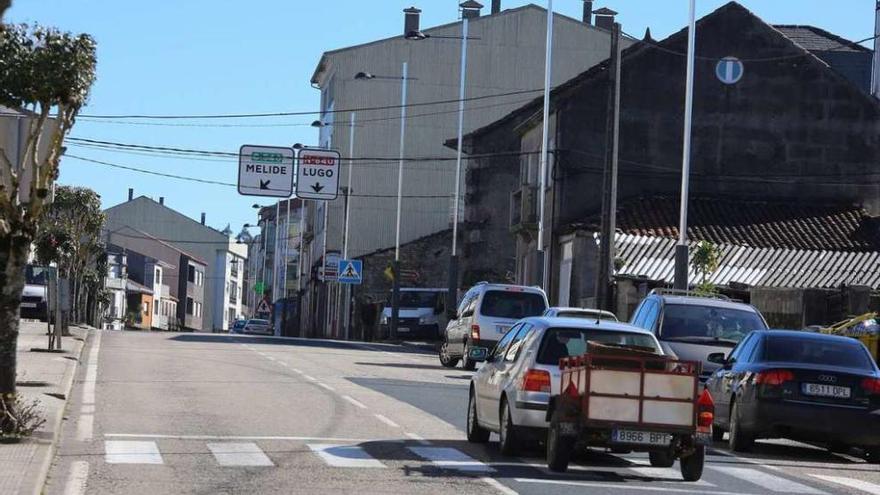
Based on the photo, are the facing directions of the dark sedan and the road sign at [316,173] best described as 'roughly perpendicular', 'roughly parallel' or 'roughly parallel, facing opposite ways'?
roughly parallel, facing opposite ways

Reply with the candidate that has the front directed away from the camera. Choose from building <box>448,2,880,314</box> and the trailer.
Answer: the trailer

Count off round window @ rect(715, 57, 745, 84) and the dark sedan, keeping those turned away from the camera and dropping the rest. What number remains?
1

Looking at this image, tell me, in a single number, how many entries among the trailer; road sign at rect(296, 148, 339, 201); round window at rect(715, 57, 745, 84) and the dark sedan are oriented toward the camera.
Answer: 2

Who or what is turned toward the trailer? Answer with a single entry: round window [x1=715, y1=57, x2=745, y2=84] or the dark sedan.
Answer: the round window

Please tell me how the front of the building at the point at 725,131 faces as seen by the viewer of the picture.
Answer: facing the viewer and to the left of the viewer

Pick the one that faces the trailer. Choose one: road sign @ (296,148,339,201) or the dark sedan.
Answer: the road sign

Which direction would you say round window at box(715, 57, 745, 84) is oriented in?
toward the camera

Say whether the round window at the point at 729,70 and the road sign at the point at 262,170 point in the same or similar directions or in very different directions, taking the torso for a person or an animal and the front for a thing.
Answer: same or similar directions

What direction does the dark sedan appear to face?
away from the camera

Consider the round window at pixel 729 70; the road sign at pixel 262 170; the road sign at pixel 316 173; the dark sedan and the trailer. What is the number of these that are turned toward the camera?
3

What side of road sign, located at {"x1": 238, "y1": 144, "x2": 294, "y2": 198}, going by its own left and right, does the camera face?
front

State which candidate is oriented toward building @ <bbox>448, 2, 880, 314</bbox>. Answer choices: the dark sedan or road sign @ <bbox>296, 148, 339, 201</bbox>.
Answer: the dark sedan

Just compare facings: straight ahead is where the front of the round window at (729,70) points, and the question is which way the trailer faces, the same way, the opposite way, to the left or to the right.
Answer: the opposite way

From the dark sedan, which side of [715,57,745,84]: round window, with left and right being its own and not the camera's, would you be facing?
front

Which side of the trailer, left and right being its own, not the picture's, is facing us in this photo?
back

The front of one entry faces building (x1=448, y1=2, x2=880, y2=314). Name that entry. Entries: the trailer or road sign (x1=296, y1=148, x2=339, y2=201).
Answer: the trailer

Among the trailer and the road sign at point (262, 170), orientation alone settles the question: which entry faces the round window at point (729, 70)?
the trailer

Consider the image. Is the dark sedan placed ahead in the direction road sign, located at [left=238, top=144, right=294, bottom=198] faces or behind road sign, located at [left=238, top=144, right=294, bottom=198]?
ahead

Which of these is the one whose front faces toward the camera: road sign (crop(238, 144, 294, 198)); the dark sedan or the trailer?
the road sign

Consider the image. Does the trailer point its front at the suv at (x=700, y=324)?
yes

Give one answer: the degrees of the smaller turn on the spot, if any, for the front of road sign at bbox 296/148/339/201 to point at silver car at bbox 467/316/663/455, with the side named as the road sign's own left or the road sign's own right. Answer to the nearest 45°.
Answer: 0° — it already faces it
